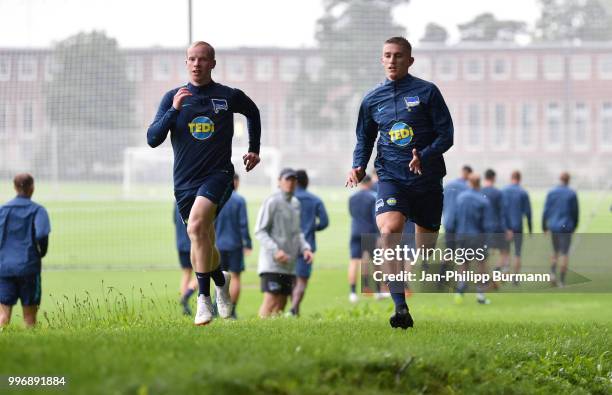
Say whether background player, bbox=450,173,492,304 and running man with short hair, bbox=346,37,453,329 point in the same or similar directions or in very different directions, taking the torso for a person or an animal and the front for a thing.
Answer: very different directions

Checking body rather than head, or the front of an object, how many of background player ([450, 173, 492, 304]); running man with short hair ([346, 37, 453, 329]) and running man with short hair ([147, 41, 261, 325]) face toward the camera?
2

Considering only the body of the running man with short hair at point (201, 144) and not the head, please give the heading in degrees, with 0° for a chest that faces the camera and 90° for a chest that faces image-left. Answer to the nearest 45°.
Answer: approximately 0°

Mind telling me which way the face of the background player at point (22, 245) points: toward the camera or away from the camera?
away from the camera

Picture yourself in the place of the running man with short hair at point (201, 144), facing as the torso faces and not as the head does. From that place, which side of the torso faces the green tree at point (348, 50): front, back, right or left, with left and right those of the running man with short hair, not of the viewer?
back

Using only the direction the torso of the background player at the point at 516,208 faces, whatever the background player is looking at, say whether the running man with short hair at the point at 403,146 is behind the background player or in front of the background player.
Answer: behind

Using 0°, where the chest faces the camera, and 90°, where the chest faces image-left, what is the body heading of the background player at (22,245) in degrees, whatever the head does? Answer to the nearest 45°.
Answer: approximately 180°

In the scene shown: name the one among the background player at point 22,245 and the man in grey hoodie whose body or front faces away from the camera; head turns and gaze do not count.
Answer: the background player
